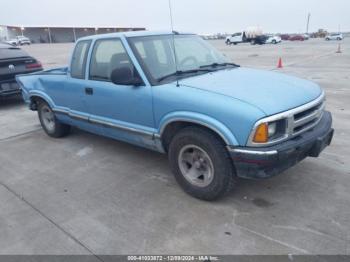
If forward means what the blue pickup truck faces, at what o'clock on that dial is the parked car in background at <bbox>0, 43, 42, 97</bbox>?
The parked car in background is roughly at 6 o'clock from the blue pickup truck.

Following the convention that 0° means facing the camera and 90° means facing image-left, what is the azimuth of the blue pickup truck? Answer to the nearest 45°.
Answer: approximately 315°
